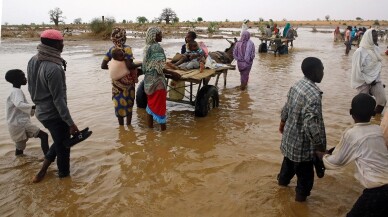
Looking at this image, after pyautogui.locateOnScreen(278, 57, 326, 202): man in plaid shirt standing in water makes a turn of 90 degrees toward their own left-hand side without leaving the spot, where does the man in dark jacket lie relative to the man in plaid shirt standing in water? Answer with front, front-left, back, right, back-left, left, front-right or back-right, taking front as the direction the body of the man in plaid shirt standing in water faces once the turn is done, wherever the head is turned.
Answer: front-left

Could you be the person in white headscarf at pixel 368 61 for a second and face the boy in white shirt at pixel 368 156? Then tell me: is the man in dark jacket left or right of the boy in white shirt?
right

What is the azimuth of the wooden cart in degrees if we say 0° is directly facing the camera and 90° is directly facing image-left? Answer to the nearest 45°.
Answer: approximately 225°

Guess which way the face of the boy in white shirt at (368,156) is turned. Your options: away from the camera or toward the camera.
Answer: away from the camera

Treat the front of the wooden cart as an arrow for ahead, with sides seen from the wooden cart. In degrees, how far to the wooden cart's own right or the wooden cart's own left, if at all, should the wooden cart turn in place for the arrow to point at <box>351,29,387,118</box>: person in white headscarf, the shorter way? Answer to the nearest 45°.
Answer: approximately 45° to the wooden cart's own right

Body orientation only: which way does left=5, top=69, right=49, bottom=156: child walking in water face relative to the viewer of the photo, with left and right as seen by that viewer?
facing to the right of the viewer
